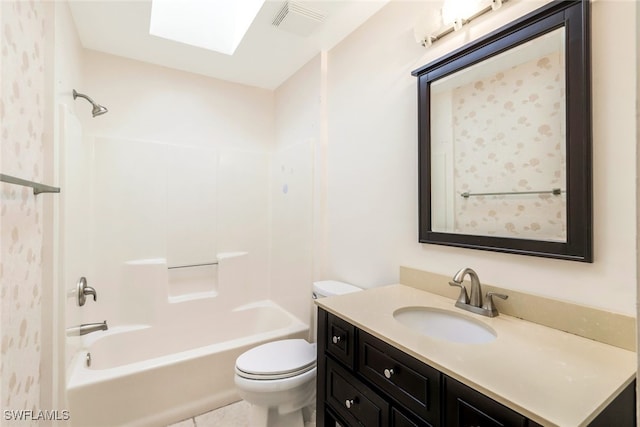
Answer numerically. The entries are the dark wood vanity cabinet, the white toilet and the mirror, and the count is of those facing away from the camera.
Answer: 0

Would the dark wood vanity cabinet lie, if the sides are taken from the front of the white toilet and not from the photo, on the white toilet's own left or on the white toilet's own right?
on the white toilet's own left

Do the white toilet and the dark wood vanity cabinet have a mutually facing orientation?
no

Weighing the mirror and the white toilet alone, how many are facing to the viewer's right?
0

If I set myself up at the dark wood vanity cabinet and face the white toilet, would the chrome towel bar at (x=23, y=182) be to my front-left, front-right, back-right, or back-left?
front-left

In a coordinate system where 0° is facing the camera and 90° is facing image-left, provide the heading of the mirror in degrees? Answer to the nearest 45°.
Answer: approximately 45°

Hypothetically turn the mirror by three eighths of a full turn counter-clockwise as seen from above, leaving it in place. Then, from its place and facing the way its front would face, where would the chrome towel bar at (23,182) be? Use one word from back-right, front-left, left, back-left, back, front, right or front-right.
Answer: back-right

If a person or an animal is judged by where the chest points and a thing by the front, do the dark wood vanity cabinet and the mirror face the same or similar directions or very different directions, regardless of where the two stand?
same or similar directions

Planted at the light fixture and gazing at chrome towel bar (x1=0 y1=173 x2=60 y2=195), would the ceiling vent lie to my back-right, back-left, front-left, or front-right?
front-right

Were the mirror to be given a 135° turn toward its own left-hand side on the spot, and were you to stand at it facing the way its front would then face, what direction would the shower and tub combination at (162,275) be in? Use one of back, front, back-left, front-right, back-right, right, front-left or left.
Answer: back
